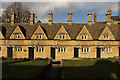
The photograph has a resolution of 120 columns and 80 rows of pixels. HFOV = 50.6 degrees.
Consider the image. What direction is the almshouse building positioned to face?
toward the camera
